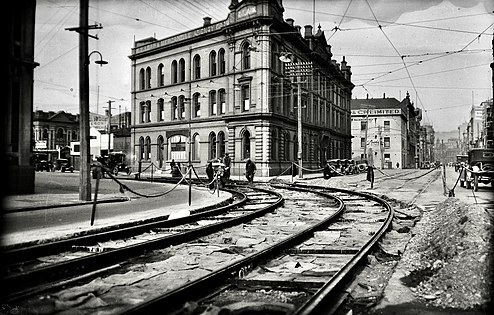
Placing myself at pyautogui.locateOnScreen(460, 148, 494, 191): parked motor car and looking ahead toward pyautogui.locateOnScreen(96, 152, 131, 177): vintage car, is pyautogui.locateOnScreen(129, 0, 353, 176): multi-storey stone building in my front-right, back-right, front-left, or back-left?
front-right

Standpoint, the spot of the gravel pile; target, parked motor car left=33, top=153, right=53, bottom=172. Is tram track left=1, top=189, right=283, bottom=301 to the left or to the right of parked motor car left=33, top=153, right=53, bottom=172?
left

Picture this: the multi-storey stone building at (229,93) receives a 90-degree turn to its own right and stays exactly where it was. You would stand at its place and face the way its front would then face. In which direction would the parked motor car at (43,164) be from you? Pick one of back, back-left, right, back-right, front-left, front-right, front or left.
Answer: front

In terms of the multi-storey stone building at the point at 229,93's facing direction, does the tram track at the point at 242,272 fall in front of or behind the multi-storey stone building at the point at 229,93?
in front

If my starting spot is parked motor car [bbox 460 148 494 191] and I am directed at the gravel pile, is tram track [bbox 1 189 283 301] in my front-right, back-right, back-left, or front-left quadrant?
front-right

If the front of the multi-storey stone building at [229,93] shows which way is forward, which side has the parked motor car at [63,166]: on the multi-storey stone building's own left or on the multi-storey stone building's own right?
on the multi-storey stone building's own right

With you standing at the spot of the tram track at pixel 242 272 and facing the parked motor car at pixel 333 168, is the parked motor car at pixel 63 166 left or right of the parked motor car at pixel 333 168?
left
